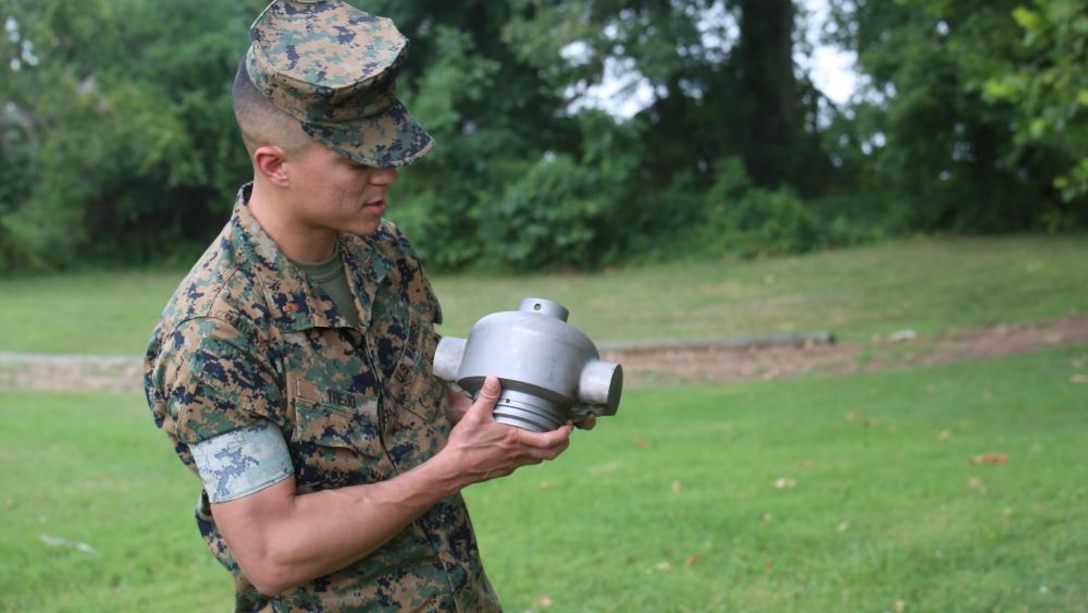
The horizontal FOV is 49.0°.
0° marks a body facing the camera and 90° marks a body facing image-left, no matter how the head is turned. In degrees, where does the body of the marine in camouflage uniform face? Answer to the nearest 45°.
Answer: approximately 315°

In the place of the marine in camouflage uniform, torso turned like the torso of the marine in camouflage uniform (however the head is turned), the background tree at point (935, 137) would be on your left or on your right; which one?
on your left

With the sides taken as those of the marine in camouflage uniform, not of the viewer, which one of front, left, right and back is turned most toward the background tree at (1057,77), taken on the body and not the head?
left
